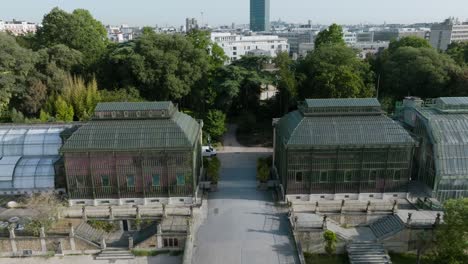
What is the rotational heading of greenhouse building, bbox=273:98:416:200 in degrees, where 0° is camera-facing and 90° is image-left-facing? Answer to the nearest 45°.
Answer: approximately 0°

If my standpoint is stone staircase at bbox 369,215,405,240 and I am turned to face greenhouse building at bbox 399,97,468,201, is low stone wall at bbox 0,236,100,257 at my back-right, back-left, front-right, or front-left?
back-left

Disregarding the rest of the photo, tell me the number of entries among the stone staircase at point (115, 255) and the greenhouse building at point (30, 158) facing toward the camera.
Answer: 2

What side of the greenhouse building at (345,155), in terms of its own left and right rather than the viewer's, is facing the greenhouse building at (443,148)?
left

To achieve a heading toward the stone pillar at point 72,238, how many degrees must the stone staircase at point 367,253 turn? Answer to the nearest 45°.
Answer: approximately 90° to its right

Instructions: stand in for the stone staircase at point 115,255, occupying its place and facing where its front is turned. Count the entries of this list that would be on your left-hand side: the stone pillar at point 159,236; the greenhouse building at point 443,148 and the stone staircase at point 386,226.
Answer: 3

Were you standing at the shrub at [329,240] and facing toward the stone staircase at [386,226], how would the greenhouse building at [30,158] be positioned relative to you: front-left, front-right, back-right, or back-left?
back-left

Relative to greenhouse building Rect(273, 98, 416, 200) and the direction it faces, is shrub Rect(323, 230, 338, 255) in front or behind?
in front

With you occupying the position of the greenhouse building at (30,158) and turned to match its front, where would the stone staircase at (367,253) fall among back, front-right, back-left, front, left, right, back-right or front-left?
front-left

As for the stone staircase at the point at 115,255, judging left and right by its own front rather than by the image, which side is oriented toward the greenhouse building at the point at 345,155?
left

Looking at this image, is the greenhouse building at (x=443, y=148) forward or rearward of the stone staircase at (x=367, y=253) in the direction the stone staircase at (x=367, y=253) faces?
rearward

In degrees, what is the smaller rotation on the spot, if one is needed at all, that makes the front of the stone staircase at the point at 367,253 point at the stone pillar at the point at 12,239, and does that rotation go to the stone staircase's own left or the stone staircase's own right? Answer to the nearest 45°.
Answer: approximately 90° to the stone staircase's own right

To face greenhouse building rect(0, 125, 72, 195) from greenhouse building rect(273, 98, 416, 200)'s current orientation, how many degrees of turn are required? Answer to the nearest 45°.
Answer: approximately 90° to its right

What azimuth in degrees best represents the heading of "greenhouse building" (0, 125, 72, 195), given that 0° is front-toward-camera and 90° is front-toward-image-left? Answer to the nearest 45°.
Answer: approximately 0°

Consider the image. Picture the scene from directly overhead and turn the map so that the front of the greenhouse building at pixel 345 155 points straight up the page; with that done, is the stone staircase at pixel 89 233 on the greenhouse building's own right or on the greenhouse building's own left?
on the greenhouse building's own right

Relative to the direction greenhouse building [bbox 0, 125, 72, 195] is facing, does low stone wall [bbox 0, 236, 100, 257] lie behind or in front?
in front
